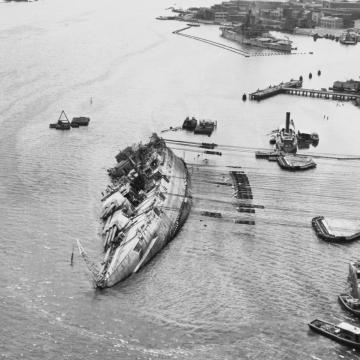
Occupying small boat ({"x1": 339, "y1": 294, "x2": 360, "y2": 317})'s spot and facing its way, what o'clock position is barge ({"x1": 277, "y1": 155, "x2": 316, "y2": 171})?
The barge is roughly at 1 o'clock from the small boat.

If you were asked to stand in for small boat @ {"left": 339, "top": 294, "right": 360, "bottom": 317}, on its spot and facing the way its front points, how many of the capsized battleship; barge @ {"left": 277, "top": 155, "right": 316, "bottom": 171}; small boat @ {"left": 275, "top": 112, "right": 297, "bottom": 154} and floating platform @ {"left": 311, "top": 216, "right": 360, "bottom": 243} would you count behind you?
0

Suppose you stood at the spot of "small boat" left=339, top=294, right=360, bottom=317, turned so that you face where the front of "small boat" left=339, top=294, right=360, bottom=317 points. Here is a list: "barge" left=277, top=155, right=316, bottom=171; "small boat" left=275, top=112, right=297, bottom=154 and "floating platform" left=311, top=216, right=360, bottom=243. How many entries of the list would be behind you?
0

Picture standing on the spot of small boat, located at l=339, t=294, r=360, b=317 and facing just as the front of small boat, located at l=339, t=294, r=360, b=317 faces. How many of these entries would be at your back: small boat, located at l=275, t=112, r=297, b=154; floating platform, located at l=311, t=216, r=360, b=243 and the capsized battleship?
0

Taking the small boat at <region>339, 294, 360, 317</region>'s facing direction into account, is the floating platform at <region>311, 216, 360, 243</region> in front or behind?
in front

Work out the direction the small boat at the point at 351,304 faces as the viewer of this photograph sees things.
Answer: facing away from the viewer and to the left of the viewer

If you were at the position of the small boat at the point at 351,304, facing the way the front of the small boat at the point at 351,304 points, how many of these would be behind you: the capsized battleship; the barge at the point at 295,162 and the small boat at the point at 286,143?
0

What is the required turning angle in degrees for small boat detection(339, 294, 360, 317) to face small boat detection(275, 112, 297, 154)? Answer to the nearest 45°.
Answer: approximately 45° to its right

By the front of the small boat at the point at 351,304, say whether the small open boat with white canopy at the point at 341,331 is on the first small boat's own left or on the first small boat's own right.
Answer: on the first small boat's own left

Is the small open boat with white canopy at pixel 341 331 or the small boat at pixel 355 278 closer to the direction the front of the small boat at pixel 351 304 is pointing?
the small boat at pixel 355 278

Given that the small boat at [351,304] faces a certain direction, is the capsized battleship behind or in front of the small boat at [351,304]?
in front

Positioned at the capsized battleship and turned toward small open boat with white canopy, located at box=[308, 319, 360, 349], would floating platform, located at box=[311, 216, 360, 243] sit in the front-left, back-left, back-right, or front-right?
front-left

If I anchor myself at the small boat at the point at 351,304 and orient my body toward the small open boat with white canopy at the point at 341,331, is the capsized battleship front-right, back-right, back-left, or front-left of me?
back-right

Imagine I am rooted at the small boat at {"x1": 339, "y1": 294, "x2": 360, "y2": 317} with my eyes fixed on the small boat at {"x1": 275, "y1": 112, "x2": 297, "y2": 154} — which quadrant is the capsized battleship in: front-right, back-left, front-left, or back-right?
front-left
